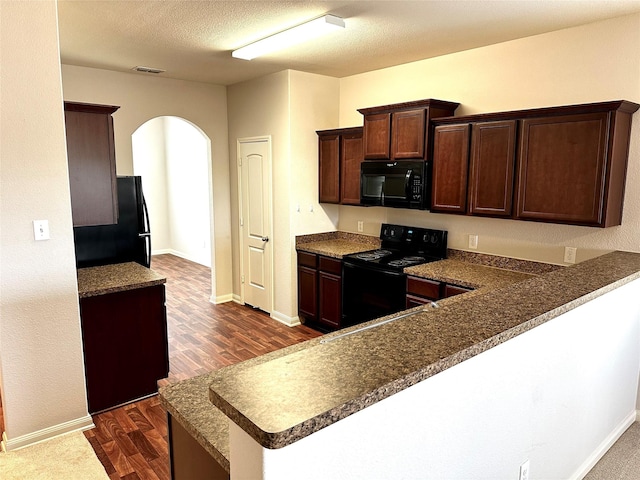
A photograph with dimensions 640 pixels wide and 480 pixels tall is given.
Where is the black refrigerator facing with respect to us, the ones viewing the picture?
facing to the right of the viewer

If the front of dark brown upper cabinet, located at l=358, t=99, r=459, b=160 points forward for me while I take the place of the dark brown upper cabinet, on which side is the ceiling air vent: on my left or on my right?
on my right

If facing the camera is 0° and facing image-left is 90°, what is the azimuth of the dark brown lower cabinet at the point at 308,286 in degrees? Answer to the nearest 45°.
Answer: approximately 45°

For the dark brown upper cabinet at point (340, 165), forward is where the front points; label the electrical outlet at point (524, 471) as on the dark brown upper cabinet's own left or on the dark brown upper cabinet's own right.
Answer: on the dark brown upper cabinet's own left

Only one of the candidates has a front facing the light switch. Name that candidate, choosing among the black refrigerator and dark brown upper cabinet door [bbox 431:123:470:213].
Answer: the dark brown upper cabinet door

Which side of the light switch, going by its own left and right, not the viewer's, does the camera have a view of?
front

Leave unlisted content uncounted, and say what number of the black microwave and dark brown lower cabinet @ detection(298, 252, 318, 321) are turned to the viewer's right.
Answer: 0

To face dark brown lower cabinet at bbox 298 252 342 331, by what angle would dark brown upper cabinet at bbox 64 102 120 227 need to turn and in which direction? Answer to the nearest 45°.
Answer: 0° — it already faces it

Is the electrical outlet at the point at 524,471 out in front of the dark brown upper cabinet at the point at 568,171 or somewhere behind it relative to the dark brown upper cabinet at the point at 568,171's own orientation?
in front

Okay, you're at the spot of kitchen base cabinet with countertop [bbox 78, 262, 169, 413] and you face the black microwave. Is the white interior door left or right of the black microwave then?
left

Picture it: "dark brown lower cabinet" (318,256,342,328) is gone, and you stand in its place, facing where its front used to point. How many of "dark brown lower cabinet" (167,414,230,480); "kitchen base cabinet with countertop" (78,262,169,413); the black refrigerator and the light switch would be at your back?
0

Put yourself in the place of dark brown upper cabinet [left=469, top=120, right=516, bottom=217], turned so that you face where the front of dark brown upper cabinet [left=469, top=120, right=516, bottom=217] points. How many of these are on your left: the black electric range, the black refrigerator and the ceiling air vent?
0

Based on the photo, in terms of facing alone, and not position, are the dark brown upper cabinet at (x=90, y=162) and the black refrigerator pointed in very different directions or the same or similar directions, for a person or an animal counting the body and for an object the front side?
same or similar directions

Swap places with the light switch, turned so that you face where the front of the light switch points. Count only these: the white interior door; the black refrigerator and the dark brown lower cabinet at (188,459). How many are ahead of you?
1

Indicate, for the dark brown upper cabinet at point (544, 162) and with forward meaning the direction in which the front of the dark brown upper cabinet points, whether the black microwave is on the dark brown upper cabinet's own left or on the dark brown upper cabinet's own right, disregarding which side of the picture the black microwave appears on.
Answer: on the dark brown upper cabinet's own right

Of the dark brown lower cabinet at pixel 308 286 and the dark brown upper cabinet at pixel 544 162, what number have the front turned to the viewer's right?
0

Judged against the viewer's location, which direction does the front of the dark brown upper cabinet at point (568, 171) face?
facing the viewer and to the left of the viewer
